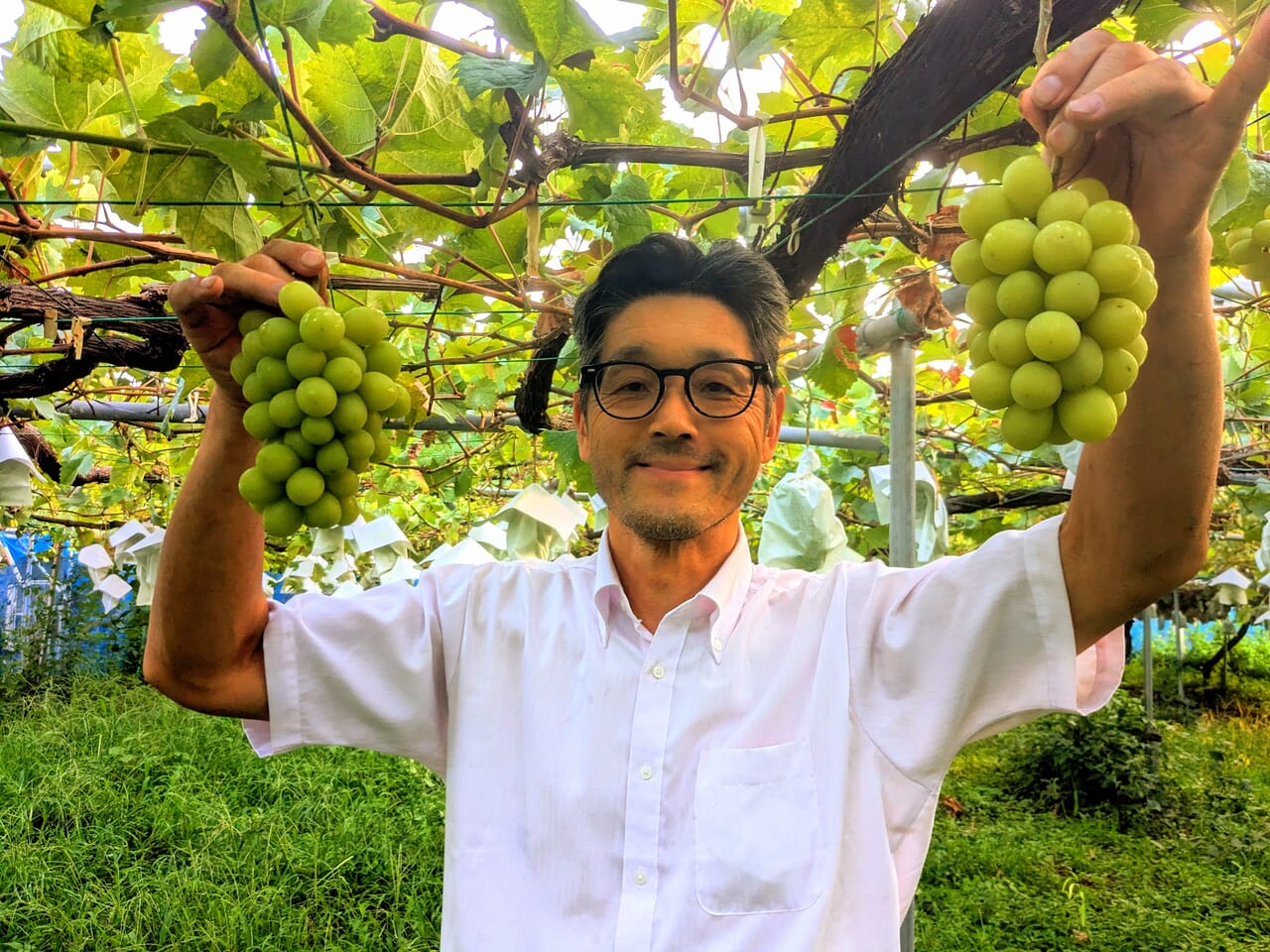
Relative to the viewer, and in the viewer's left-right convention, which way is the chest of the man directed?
facing the viewer

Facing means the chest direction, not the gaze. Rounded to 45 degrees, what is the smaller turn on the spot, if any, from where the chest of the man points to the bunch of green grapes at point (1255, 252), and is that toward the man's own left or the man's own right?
approximately 90° to the man's own left

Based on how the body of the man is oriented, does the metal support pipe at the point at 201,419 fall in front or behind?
behind

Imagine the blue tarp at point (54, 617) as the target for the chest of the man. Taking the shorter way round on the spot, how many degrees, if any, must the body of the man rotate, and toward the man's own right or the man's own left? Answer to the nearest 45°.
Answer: approximately 135° to the man's own right
